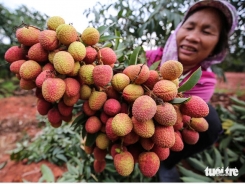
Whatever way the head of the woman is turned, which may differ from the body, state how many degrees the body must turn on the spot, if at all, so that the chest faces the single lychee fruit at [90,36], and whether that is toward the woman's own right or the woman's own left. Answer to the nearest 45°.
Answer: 0° — they already face it

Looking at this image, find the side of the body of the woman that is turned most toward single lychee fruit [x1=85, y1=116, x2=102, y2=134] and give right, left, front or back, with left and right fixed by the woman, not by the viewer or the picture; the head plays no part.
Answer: front

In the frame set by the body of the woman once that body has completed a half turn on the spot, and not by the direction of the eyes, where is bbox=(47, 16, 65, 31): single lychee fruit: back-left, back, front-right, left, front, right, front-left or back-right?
back

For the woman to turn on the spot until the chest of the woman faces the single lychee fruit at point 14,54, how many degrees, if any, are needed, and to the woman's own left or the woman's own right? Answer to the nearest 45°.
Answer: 0° — they already face it

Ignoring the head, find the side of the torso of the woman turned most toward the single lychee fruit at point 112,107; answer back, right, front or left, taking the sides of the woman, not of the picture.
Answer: front

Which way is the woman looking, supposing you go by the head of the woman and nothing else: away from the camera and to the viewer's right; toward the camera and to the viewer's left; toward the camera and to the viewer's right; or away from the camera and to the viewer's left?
toward the camera and to the viewer's left

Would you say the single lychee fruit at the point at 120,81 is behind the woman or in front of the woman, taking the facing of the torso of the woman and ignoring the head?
in front

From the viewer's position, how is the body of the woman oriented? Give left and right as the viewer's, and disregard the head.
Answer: facing the viewer and to the left of the viewer
